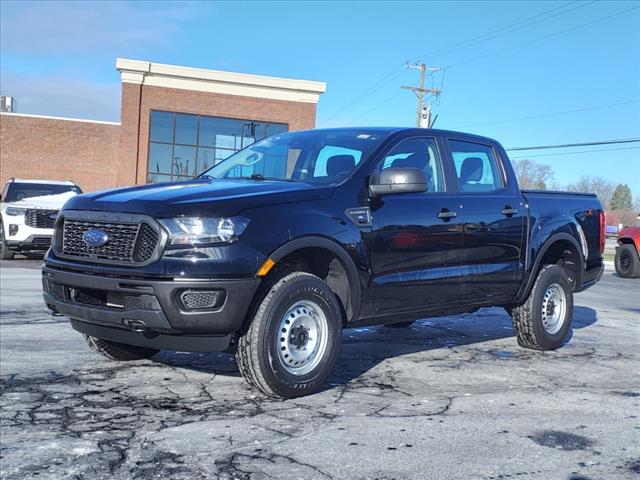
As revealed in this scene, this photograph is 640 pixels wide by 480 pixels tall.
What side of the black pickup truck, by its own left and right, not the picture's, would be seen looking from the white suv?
right

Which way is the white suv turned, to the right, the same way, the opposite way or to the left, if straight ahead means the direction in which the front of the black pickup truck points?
to the left

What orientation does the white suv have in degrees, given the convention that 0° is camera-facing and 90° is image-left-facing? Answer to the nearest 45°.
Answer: approximately 315°

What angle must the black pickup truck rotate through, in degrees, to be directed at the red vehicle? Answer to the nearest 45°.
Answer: approximately 180°

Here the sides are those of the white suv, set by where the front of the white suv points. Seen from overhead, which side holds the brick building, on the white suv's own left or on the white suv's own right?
on the white suv's own left

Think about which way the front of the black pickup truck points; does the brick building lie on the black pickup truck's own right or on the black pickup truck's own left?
on the black pickup truck's own right
